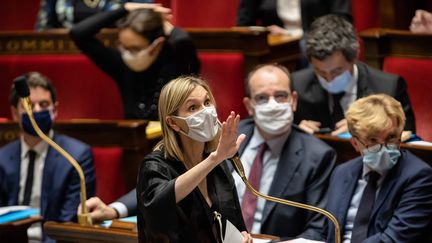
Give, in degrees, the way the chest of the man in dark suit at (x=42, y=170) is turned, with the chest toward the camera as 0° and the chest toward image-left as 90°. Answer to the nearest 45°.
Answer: approximately 0°

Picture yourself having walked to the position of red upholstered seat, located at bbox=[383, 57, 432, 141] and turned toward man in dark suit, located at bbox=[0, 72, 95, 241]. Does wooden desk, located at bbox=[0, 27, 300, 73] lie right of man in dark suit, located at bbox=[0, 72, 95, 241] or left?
right

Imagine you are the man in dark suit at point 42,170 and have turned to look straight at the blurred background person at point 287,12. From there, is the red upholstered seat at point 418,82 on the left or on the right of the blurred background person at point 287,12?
right

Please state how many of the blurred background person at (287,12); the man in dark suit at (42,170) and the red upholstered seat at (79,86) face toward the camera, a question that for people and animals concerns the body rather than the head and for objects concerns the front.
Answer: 3

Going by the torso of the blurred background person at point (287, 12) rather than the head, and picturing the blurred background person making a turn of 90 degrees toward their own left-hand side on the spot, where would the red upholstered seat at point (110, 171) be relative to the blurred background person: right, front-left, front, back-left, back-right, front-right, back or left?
back-right

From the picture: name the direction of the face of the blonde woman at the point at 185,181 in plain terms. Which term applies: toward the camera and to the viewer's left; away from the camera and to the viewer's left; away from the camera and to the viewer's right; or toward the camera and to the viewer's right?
toward the camera and to the viewer's right
